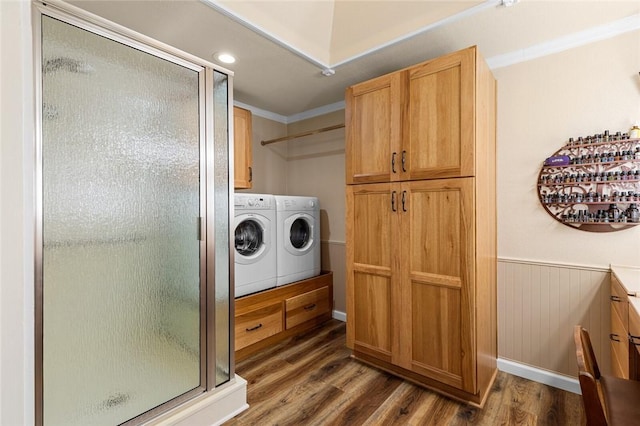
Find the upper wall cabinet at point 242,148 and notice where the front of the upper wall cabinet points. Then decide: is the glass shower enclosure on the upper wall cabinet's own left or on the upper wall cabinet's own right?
on the upper wall cabinet's own right

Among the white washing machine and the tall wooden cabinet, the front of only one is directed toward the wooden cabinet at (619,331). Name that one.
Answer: the white washing machine

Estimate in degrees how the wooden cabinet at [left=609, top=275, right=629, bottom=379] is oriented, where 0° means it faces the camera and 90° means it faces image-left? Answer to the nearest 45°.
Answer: approximately 45°

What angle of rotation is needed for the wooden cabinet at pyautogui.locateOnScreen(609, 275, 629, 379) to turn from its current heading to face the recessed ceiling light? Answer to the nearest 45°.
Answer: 0° — it already faces it

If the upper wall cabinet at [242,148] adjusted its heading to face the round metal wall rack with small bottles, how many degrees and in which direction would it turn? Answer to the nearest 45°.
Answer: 0° — it already faces it

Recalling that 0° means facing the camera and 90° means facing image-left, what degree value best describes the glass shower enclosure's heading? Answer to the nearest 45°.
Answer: approximately 315°
